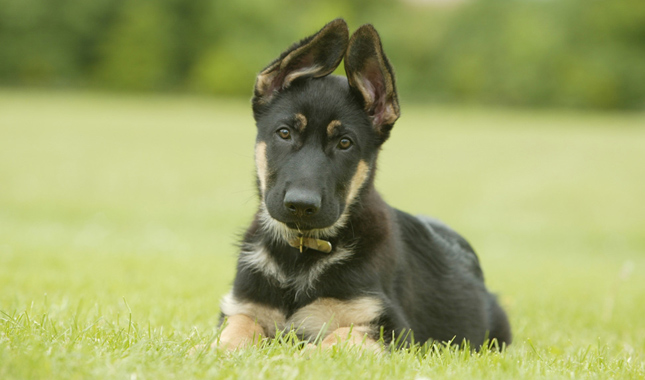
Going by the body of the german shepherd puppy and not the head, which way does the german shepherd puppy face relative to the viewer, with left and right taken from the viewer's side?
facing the viewer and to the left of the viewer
